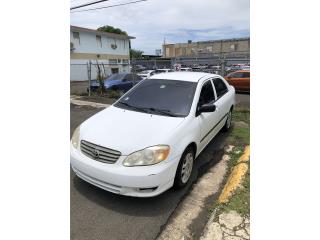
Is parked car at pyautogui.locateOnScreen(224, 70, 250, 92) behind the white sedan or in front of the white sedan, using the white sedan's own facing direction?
behind

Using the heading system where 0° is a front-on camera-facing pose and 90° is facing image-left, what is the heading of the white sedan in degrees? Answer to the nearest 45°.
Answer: approximately 45°

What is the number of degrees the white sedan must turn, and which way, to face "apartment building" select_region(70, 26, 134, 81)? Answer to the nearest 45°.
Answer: approximately 135° to its right

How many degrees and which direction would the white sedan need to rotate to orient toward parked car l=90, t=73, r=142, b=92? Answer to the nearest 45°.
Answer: approximately 135° to its right
